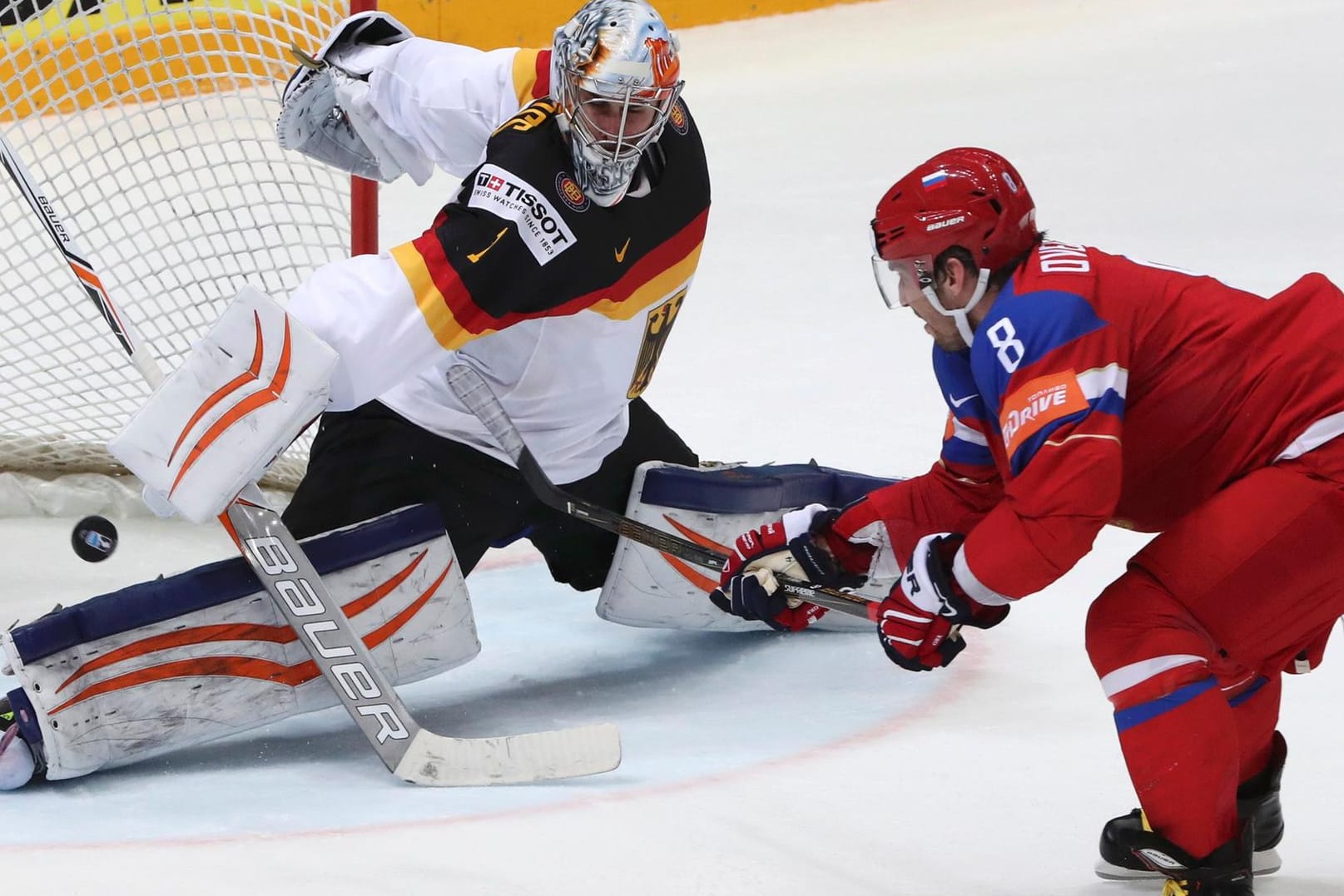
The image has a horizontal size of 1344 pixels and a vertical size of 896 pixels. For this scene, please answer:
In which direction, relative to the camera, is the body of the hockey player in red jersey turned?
to the viewer's left

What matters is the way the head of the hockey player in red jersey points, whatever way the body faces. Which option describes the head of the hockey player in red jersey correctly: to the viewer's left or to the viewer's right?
to the viewer's left

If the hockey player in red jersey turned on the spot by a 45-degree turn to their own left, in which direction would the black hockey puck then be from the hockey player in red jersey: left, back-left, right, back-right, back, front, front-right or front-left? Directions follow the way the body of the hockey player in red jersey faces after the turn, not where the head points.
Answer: front-right

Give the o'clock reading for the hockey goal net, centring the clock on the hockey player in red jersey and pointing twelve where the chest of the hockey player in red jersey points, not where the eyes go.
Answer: The hockey goal net is roughly at 1 o'clock from the hockey player in red jersey.
